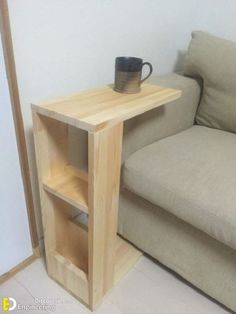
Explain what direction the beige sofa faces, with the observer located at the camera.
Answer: facing the viewer and to the left of the viewer
